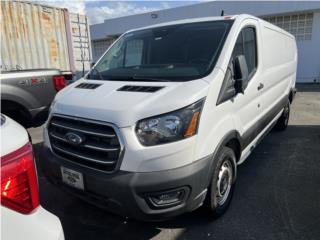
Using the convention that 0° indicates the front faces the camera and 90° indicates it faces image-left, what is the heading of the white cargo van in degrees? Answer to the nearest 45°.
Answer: approximately 45°

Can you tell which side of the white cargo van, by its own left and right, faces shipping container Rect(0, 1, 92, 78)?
right

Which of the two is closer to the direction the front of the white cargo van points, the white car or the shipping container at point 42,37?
the white car
